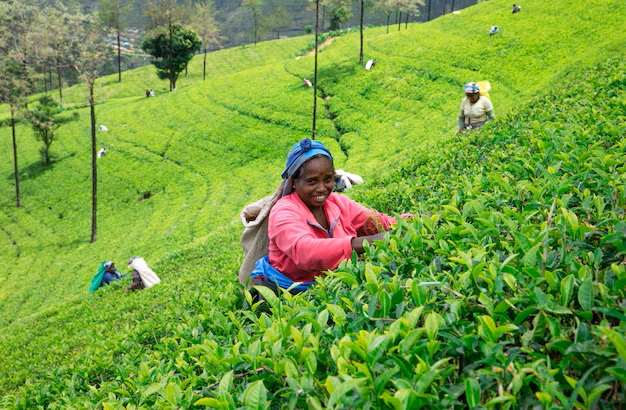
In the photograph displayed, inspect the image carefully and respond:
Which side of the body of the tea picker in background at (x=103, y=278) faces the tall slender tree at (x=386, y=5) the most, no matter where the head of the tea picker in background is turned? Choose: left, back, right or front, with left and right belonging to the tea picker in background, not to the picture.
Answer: left

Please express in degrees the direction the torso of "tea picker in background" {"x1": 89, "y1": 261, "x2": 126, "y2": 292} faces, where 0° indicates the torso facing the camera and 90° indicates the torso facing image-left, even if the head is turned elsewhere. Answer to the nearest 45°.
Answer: approximately 315°

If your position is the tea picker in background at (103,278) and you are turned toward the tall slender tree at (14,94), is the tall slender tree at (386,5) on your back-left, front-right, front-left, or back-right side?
front-right

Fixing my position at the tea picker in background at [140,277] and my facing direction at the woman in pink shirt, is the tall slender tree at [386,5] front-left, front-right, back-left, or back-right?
back-left

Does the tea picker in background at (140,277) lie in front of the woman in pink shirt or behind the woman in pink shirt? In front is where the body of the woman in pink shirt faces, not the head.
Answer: behind

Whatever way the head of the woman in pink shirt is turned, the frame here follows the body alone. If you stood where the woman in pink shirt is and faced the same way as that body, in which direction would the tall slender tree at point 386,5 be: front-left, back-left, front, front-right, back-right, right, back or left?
back-left

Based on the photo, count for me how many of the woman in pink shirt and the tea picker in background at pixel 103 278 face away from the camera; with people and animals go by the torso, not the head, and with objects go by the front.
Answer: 0

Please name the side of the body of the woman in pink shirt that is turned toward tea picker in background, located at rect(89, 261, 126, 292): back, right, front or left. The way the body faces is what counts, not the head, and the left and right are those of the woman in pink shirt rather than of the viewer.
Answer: back

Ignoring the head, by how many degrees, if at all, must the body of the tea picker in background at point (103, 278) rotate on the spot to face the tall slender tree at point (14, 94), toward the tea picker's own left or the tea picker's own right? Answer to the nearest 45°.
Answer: approximately 135° to the tea picker's own left
